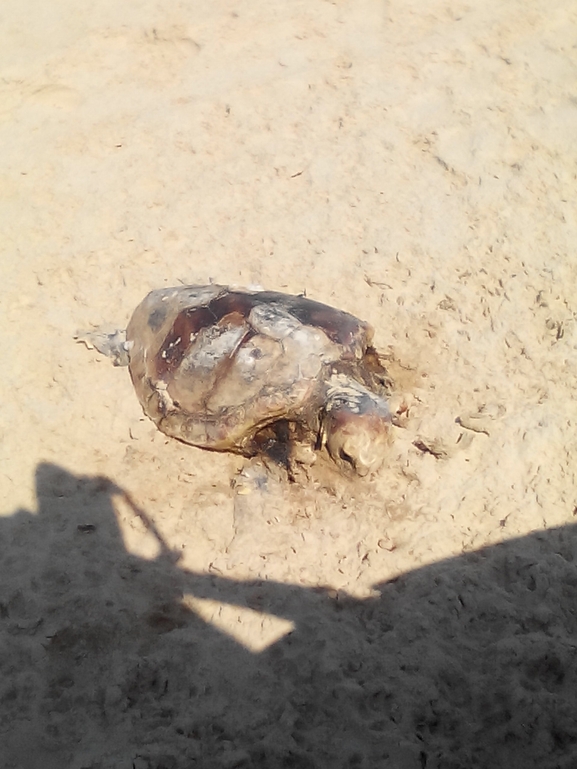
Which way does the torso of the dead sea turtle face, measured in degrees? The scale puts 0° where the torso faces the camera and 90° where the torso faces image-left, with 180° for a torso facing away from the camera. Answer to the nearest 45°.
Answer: approximately 315°
